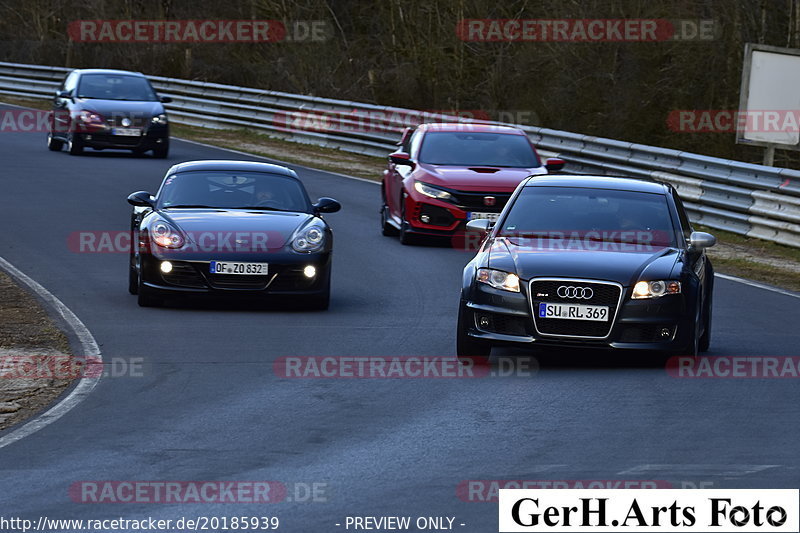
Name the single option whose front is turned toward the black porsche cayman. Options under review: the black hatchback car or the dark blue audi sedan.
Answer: the black hatchback car

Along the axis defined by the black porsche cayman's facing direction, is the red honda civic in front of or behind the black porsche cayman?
behind

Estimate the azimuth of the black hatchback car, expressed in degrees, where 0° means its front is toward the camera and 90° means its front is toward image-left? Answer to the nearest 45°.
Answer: approximately 0°

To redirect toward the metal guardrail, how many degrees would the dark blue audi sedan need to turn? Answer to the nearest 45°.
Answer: approximately 180°

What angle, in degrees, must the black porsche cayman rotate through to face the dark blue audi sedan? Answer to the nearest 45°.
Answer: approximately 45° to its left

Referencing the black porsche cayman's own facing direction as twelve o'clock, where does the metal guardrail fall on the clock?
The metal guardrail is roughly at 7 o'clock from the black porsche cayman.

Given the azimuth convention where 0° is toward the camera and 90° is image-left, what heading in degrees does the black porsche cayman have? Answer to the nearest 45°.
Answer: approximately 0°

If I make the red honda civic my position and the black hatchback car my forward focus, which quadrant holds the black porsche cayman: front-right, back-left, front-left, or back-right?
back-left

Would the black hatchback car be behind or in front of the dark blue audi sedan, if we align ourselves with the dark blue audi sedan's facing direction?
behind

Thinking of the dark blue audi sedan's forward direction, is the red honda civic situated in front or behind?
behind

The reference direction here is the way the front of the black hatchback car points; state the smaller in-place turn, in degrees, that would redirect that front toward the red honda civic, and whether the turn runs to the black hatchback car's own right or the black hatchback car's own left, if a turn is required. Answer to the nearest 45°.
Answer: approximately 45° to the black hatchback car's own left
